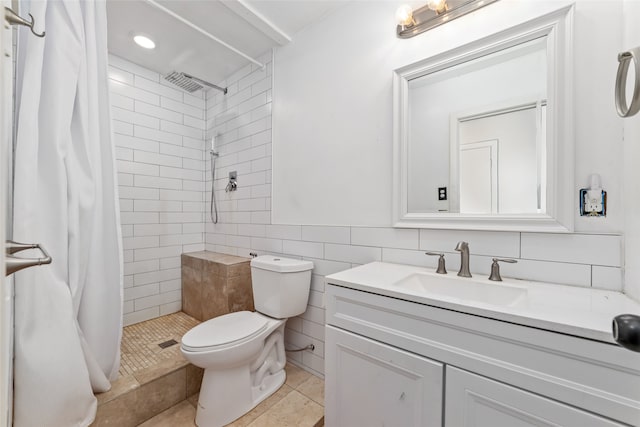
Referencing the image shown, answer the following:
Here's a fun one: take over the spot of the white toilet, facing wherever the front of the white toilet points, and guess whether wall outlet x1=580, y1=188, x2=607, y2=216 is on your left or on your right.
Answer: on your left

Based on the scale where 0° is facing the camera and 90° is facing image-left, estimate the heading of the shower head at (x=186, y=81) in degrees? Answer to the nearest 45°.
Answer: approximately 45°

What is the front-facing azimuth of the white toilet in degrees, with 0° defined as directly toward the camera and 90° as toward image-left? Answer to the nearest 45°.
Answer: approximately 45°
